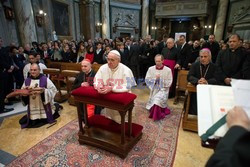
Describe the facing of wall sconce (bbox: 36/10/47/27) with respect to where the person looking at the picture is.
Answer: facing the viewer and to the right of the viewer

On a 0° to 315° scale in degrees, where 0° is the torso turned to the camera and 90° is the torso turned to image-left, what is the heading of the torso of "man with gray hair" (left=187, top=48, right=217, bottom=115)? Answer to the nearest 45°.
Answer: approximately 45°

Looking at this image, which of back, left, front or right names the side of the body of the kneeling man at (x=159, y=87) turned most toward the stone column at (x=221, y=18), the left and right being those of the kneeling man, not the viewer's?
back

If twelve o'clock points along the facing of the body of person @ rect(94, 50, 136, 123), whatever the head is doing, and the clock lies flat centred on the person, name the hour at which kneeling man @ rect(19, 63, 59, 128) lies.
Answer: The kneeling man is roughly at 2 o'clock from the person.

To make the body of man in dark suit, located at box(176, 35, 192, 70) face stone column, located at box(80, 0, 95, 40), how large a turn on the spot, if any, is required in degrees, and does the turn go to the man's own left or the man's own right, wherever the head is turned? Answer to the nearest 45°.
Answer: approximately 90° to the man's own right
